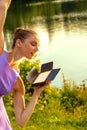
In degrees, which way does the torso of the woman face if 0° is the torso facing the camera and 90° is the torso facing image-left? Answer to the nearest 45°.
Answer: approximately 315°

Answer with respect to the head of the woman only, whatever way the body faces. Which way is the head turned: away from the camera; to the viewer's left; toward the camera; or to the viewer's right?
to the viewer's right
